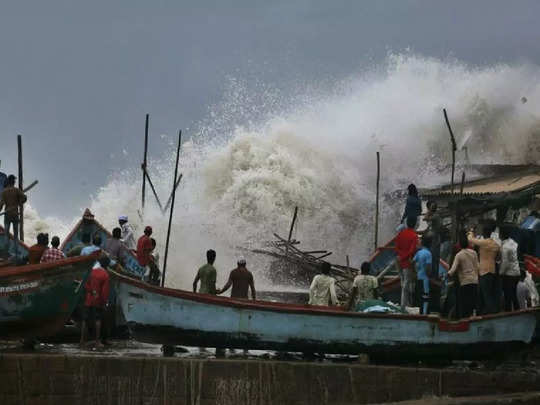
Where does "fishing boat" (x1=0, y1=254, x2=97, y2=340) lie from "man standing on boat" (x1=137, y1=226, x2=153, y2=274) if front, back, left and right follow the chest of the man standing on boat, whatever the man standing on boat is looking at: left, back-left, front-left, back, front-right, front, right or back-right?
back

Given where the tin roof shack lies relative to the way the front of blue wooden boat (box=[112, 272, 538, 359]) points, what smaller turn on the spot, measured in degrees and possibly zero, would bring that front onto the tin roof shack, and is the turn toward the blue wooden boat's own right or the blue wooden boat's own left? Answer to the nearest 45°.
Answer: approximately 135° to the blue wooden boat's own right

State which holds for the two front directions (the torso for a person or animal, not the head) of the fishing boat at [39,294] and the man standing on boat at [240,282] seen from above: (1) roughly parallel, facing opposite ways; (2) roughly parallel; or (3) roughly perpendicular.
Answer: roughly perpendicular

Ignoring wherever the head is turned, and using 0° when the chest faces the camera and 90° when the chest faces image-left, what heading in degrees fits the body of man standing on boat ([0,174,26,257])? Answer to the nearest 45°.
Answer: approximately 180°

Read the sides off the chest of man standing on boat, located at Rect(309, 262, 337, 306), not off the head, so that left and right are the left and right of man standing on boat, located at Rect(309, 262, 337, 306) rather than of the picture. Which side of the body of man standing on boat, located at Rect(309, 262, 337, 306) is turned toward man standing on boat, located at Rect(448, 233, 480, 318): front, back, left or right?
right

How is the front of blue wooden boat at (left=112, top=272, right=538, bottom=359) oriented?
to the viewer's left

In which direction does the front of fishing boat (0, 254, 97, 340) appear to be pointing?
to the viewer's right

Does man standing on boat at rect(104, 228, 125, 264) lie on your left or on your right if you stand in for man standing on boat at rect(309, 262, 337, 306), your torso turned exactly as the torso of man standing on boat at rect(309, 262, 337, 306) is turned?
on your left

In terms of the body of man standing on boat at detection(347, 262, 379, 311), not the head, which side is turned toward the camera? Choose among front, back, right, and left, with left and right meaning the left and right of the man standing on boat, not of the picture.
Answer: back

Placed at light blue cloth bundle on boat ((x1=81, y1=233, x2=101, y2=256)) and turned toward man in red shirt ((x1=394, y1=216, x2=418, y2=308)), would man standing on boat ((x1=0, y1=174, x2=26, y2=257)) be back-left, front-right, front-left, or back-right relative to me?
back-left

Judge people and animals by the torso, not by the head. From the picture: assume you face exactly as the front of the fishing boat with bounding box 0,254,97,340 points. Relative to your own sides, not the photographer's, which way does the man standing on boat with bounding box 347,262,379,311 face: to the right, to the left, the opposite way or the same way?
to the left

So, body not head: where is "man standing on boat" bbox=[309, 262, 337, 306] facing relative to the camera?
away from the camera

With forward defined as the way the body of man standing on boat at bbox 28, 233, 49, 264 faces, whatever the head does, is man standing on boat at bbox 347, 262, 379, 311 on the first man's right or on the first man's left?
on the first man's right
